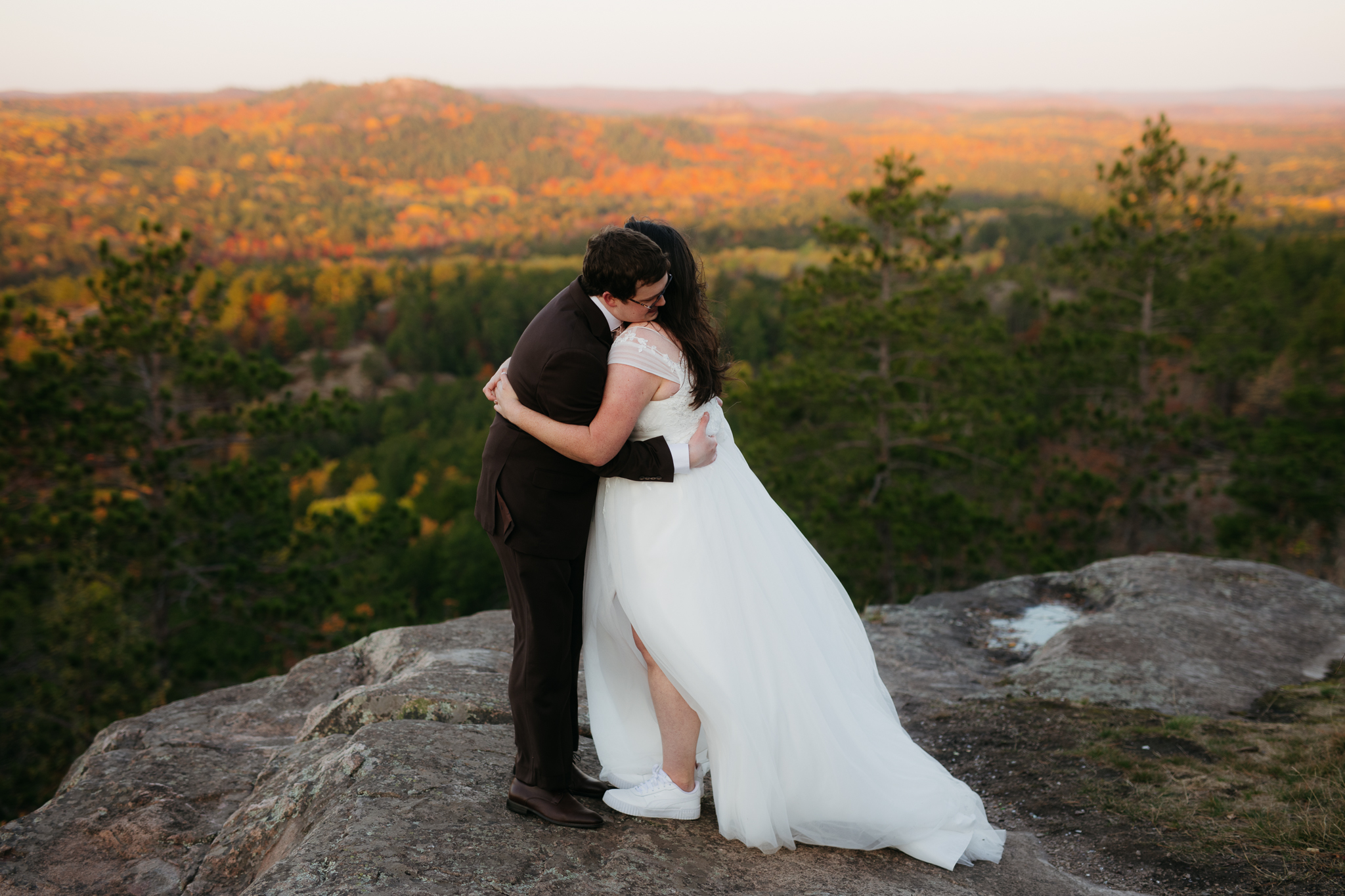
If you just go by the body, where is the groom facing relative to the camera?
to the viewer's right

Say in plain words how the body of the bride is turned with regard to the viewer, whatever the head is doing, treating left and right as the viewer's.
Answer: facing to the left of the viewer

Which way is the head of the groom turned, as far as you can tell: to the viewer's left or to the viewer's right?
to the viewer's right

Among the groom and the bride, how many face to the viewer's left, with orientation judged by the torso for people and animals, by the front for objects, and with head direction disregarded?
1

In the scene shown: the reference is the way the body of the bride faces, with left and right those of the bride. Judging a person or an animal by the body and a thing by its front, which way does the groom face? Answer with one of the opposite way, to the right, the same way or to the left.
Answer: the opposite way
